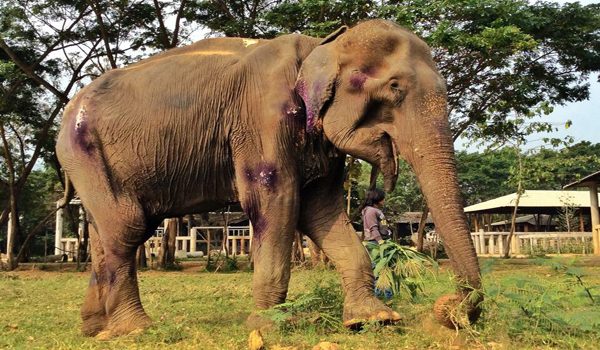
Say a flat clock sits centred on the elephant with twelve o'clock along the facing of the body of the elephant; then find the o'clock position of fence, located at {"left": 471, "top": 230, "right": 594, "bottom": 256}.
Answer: The fence is roughly at 10 o'clock from the elephant.

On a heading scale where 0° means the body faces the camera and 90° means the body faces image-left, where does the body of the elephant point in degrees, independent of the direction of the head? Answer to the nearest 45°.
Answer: approximately 270°

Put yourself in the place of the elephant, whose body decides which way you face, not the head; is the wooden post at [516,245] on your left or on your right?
on your left

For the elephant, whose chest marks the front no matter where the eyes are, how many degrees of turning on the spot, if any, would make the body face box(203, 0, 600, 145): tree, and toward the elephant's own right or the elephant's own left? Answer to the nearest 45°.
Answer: approximately 45° to the elephant's own left
